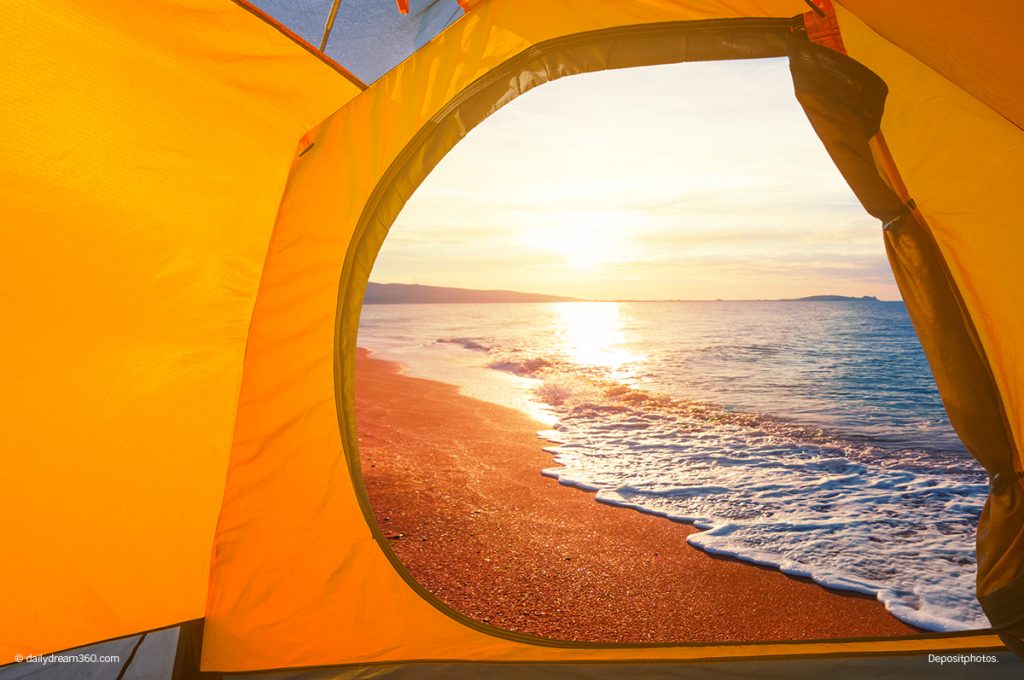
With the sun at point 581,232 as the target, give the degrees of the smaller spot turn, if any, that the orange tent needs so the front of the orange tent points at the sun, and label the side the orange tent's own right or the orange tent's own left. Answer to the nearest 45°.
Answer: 0° — it already faces it
